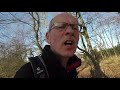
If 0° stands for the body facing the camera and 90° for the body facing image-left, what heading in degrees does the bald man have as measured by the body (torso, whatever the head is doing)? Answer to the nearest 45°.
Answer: approximately 315°
